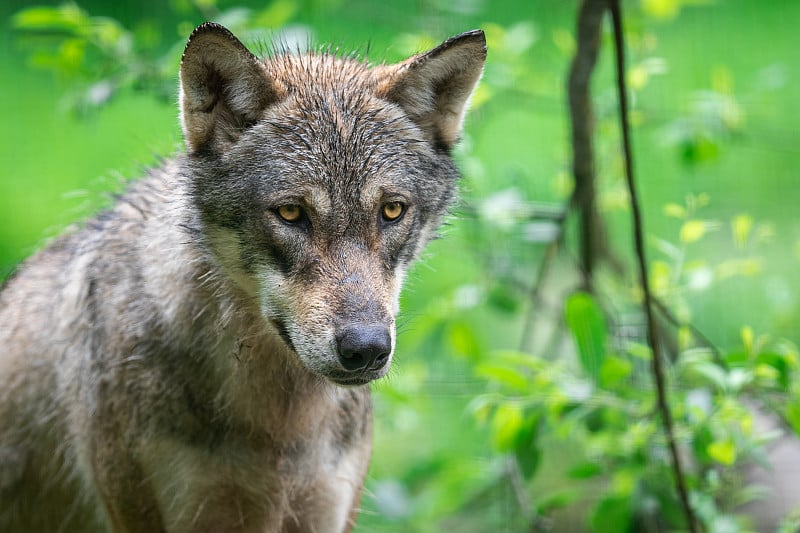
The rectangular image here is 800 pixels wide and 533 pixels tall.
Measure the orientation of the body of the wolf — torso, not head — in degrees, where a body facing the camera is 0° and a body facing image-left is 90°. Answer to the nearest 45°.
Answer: approximately 315°

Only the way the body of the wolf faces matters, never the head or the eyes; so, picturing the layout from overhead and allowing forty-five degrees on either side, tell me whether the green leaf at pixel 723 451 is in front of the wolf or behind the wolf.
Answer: in front

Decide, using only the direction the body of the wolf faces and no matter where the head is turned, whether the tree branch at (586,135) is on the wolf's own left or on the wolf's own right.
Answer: on the wolf's own left
